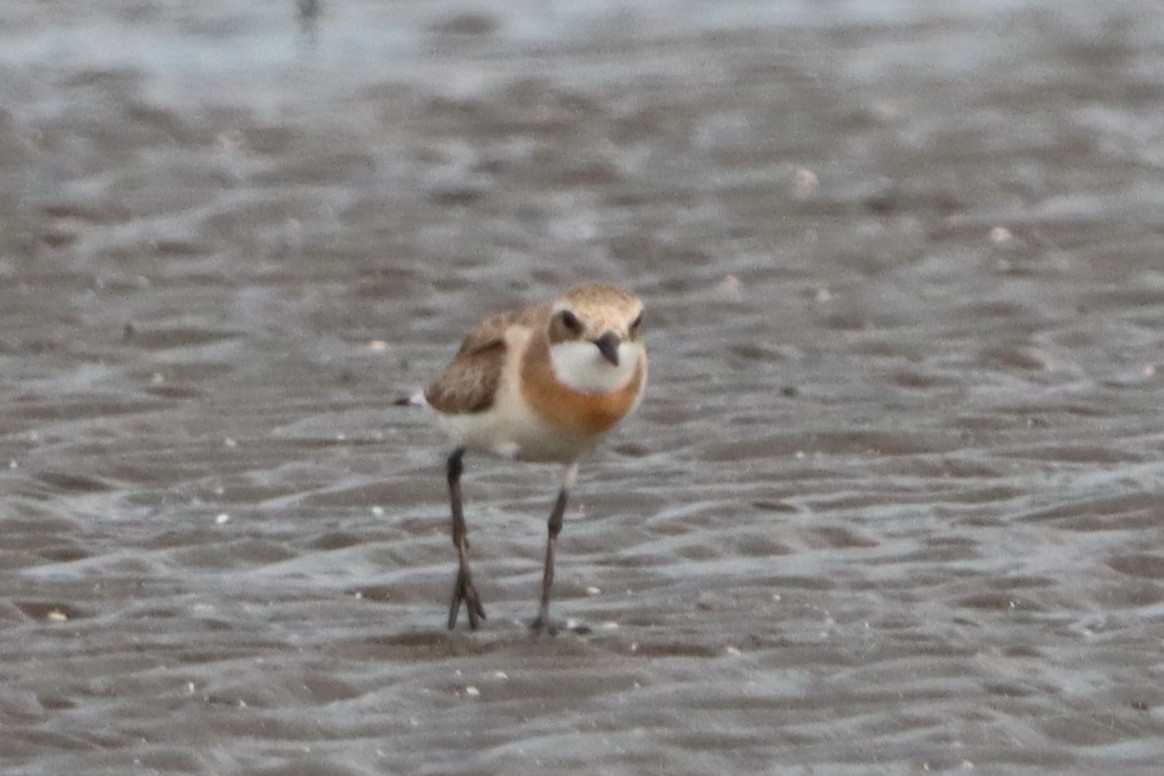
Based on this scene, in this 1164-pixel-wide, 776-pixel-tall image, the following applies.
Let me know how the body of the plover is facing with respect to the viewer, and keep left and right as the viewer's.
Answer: facing the viewer and to the right of the viewer
